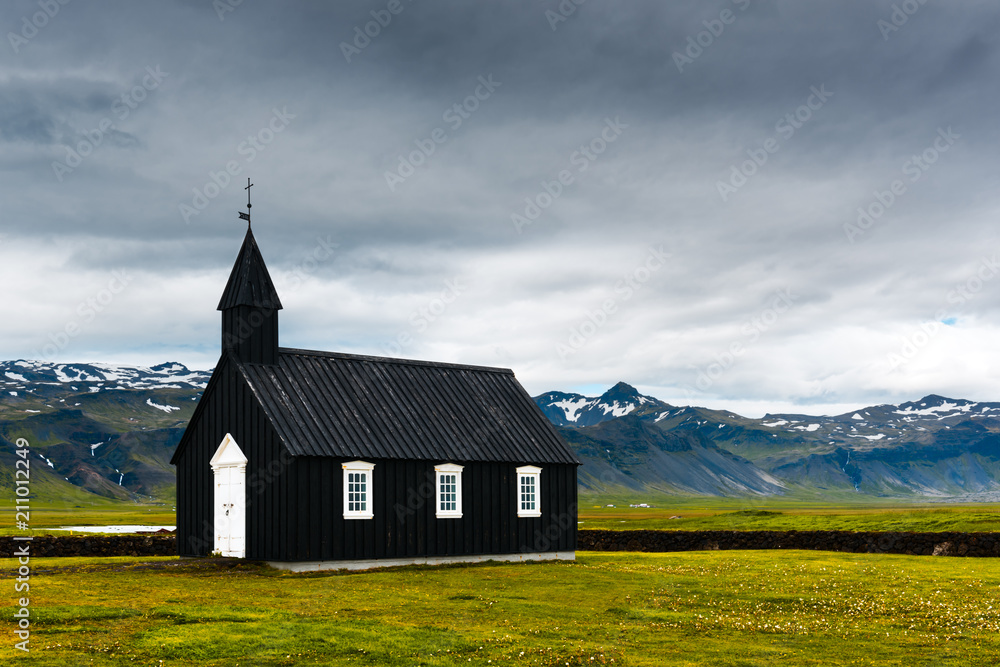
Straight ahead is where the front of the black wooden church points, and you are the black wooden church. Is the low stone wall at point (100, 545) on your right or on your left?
on your right

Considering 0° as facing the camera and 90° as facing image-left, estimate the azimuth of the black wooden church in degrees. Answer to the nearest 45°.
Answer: approximately 45°
